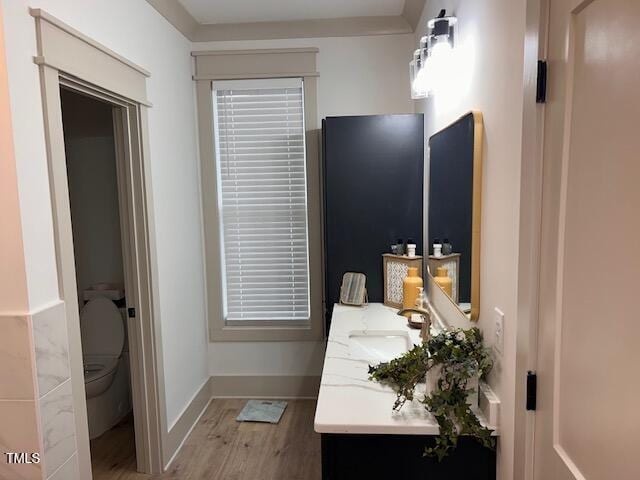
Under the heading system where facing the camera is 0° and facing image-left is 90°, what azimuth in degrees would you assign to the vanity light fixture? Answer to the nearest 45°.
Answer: approximately 90°

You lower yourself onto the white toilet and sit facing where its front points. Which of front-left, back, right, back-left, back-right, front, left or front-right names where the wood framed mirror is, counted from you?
left

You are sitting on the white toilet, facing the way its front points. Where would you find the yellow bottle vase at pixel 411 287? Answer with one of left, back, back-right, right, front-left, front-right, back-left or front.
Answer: left

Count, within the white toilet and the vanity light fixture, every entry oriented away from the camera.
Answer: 0

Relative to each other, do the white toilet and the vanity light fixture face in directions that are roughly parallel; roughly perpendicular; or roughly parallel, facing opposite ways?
roughly perpendicular

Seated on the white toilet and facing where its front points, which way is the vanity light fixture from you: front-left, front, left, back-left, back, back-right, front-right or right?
left
